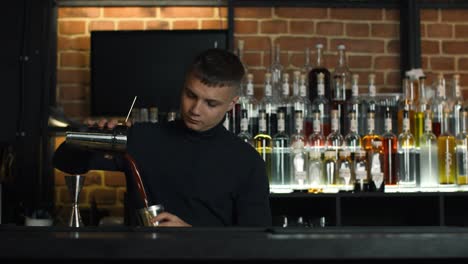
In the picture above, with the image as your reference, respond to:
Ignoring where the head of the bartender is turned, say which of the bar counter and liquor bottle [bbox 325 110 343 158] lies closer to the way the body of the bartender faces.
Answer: the bar counter

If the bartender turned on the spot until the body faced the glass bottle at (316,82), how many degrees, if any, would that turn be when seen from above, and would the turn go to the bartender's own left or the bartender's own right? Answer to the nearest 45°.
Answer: approximately 135° to the bartender's own left

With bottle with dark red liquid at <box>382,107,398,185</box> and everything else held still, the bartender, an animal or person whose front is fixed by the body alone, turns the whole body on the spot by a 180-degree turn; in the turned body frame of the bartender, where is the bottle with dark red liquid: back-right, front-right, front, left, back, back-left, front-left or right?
front-right

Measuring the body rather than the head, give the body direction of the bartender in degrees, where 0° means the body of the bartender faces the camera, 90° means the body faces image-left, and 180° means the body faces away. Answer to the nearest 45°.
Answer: approximately 0°

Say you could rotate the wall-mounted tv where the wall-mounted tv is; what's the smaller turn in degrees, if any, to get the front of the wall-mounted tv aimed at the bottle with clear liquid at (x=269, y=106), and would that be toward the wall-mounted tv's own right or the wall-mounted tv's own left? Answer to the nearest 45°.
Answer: approximately 45° to the wall-mounted tv's own left

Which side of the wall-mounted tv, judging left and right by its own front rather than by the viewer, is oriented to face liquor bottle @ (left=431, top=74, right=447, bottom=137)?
left

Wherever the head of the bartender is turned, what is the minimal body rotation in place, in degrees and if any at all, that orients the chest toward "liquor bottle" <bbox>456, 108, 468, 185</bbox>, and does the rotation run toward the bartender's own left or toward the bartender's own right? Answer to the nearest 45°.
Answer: approximately 135° to the bartender's own left

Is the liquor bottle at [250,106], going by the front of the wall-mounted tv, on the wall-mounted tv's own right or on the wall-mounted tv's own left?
on the wall-mounted tv's own left

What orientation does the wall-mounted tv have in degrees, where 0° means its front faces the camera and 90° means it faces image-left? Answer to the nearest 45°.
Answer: approximately 0°

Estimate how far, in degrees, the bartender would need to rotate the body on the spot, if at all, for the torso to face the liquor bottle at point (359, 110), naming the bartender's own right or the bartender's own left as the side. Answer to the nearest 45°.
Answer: approximately 135° to the bartender's own left

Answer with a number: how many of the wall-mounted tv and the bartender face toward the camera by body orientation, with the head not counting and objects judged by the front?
2

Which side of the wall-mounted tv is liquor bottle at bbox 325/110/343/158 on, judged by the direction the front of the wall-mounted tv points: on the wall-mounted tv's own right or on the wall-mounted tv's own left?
on the wall-mounted tv's own left

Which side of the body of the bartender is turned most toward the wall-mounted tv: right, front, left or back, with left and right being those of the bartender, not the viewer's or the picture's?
back
